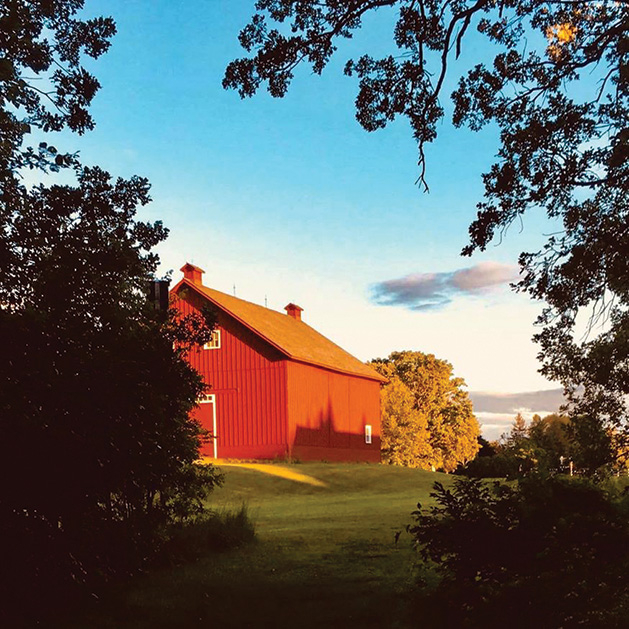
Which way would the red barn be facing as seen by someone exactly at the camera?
facing the viewer and to the left of the viewer

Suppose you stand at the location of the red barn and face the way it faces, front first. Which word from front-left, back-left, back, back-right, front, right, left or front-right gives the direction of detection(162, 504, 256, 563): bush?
front-left

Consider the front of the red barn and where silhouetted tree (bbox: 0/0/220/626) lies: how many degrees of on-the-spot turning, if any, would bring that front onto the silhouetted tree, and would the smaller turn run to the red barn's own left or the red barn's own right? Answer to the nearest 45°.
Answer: approximately 45° to the red barn's own left
